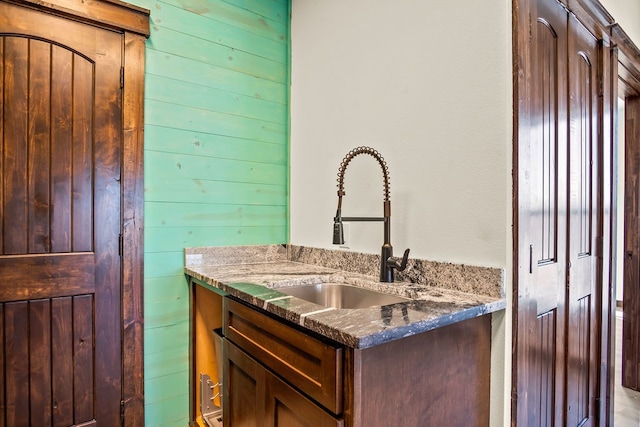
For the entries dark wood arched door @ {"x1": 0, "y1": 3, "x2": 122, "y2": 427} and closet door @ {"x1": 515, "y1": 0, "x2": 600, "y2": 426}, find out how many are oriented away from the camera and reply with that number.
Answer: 0

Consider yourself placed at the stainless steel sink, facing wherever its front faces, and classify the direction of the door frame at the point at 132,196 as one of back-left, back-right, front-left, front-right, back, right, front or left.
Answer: front-right

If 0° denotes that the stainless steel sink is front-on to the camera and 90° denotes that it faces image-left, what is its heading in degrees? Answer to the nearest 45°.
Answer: approximately 45°

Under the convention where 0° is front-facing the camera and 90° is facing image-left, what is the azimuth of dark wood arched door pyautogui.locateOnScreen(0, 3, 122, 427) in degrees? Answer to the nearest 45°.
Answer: approximately 315°

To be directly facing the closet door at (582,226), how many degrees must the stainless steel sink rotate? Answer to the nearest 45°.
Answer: approximately 135° to its left

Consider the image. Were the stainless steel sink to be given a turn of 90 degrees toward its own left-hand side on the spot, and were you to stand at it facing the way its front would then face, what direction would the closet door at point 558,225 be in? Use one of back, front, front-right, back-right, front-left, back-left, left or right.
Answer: front-left
